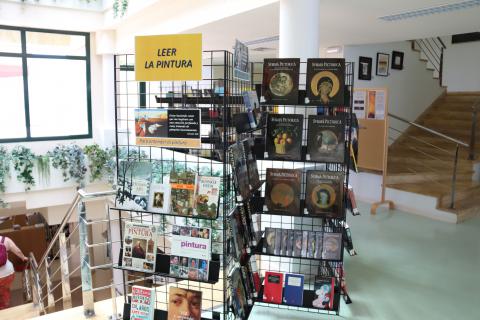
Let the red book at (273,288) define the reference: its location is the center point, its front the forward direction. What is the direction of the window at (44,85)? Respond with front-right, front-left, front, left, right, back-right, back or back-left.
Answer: back-right

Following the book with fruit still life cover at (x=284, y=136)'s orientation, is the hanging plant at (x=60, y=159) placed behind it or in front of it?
behind

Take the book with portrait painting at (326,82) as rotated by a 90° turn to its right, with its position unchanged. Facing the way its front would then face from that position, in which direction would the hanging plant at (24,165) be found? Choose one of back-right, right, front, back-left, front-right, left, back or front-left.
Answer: front-right

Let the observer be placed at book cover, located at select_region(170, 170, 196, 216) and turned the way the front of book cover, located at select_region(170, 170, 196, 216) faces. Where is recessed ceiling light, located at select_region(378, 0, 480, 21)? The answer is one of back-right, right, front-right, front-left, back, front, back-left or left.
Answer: back-left
